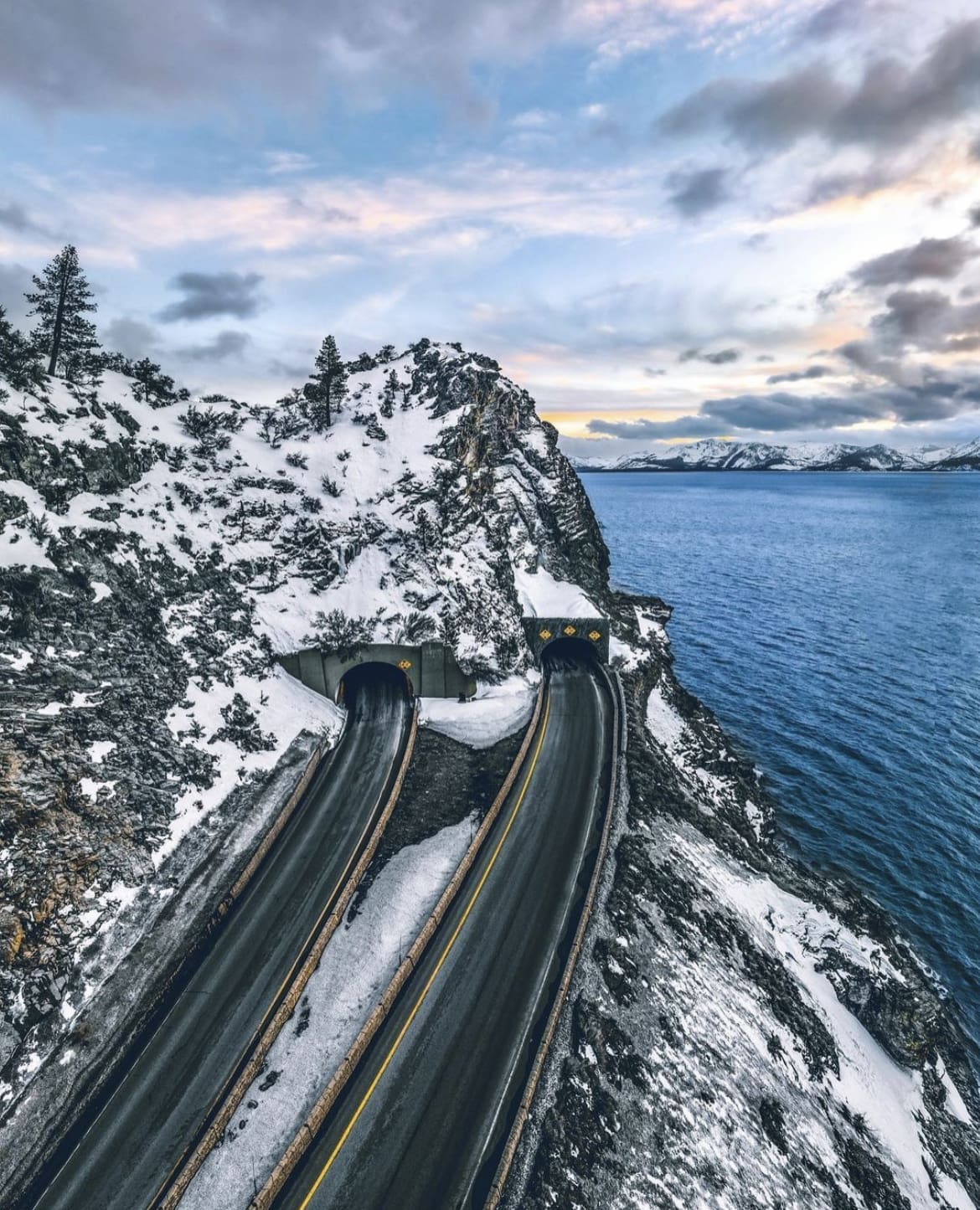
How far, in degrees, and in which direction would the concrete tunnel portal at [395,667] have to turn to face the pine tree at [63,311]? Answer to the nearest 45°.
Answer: approximately 90° to its right

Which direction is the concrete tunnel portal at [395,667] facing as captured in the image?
toward the camera

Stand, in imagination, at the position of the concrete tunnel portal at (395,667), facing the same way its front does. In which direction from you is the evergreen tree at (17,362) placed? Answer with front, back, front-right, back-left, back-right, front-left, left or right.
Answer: right
